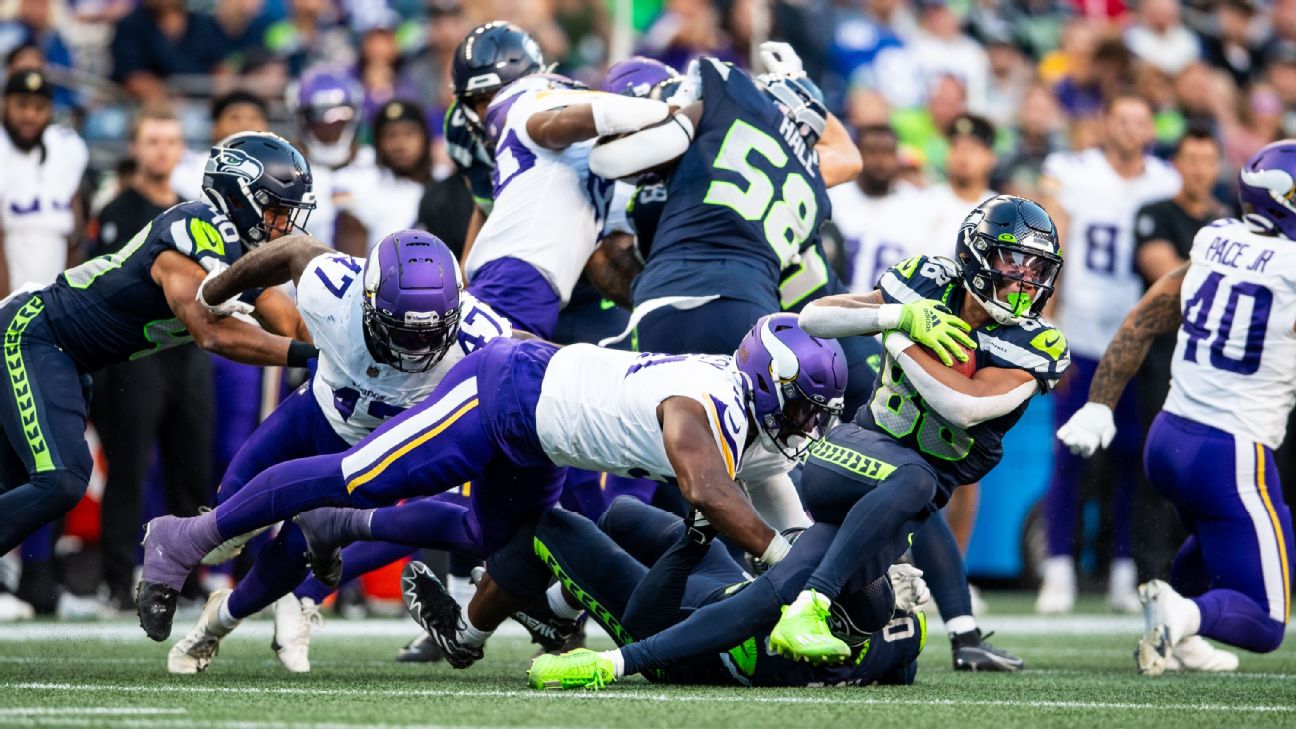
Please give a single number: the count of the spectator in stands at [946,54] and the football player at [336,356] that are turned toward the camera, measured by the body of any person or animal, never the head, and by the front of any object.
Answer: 2

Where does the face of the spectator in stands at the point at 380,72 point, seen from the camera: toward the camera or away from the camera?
toward the camera

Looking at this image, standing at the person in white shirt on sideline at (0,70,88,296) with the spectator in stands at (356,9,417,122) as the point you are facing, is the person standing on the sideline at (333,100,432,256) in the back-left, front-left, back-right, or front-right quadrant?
front-right

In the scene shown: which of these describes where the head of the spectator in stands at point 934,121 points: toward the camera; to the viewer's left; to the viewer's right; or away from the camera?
toward the camera

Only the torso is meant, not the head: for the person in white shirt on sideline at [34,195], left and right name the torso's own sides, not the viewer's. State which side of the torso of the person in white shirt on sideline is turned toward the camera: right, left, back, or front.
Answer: front

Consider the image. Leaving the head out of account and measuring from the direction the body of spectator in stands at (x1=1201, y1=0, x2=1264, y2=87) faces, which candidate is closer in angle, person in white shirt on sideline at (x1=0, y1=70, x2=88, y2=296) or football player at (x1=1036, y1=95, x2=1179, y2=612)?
the football player

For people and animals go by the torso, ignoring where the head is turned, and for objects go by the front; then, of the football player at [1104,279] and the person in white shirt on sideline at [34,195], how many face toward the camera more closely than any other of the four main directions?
2

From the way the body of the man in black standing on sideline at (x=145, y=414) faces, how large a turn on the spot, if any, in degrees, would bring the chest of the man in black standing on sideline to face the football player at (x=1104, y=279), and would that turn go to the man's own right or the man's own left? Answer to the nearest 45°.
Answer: approximately 45° to the man's own left

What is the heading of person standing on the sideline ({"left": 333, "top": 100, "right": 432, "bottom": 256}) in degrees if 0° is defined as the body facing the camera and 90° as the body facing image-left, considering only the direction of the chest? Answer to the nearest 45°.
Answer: approximately 0°

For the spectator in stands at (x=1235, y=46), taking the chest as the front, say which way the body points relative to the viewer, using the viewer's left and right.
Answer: facing the viewer

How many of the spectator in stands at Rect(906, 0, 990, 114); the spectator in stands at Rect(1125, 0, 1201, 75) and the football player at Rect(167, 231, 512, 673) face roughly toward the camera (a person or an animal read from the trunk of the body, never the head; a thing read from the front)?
3

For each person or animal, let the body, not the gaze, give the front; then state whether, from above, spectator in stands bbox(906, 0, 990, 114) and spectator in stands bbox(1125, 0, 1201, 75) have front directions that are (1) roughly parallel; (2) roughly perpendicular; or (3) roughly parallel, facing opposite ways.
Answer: roughly parallel

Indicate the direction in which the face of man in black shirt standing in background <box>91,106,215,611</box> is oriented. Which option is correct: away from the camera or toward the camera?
toward the camera

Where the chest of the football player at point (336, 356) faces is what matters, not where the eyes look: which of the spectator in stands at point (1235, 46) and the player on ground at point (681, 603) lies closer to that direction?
the player on ground

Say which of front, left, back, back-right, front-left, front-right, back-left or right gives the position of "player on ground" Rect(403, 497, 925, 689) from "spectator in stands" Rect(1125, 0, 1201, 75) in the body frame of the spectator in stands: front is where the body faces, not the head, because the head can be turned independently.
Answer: front

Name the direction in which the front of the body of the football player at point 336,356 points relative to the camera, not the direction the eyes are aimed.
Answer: toward the camera
